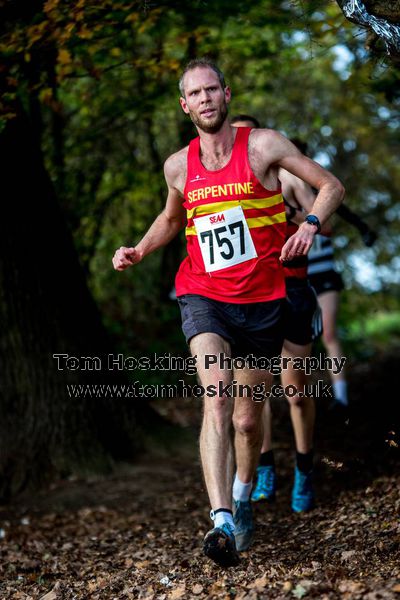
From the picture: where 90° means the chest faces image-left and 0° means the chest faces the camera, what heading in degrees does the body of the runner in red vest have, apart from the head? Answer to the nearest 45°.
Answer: approximately 0°

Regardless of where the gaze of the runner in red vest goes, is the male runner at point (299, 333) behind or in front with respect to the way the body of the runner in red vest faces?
behind

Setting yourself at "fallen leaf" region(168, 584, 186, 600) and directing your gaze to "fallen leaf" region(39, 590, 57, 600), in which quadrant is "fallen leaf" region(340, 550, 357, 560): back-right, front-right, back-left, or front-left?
back-right

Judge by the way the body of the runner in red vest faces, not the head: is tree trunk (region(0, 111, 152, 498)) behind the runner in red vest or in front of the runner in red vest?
behind

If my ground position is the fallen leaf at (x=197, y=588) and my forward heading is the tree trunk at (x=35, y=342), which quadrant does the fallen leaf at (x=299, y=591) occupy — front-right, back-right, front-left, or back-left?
back-right

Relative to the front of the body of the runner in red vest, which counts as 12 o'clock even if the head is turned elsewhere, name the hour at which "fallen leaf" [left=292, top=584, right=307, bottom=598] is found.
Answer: The fallen leaf is roughly at 12 o'clock from the runner in red vest.

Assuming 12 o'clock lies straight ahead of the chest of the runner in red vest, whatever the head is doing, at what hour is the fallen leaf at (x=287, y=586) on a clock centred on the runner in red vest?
The fallen leaf is roughly at 12 o'clock from the runner in red vest.
